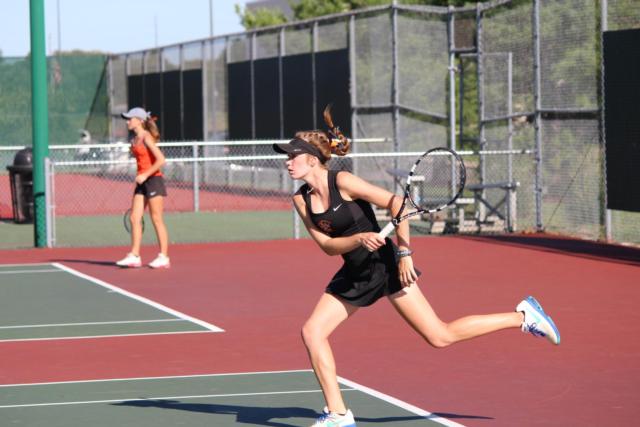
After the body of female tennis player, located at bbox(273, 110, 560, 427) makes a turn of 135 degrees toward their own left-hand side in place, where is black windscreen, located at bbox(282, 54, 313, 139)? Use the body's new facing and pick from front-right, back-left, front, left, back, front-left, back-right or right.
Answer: left

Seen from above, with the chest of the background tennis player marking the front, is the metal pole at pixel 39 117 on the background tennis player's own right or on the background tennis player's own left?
on the background tennis player's own right

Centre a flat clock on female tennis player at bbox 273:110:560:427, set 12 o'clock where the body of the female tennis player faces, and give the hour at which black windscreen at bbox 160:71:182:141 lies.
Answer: The black windscreen is roughly at 4 o'clock from the female tennis player.

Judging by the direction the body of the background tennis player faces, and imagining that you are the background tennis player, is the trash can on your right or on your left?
on your right

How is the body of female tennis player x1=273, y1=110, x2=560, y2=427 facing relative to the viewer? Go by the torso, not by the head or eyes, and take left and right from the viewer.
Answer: facing the viewer and to the left of the viewer
